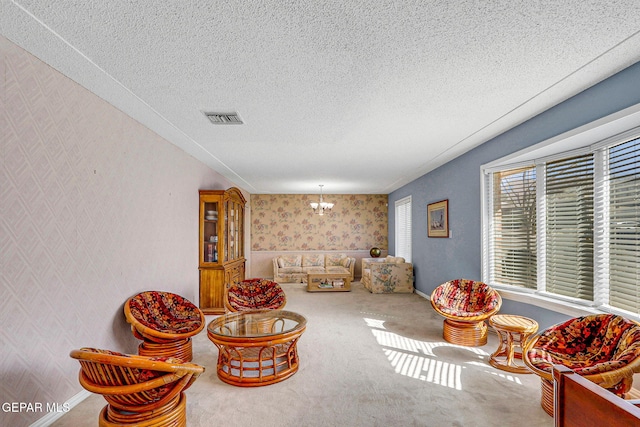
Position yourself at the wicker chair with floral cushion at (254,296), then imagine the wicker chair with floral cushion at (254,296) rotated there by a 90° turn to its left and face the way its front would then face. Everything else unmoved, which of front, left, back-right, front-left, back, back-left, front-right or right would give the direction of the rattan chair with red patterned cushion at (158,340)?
back-right

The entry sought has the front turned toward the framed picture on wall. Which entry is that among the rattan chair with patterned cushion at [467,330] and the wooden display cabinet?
the wooden display cabinet

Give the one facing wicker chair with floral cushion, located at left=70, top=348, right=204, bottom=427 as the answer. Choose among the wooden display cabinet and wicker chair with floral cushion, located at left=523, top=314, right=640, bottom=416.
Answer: wicker chair with floral cushion, located at left=523, top=314, right=640, bottom=416

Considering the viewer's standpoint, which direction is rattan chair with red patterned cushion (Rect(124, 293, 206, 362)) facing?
facing the viewer and to the right of the viewer

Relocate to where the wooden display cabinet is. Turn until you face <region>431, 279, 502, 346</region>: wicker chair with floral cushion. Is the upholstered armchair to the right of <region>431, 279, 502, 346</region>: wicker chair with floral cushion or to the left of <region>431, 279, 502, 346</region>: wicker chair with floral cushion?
left

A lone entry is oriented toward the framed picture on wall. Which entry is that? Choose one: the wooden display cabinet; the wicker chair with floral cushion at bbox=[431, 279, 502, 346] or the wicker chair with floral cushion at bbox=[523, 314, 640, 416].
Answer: the wooden display cabinet

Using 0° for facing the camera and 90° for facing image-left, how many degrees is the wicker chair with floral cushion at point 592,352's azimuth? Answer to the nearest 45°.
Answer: approximately 45°

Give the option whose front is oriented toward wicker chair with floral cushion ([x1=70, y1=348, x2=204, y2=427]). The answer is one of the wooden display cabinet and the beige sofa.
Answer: the beige sofa

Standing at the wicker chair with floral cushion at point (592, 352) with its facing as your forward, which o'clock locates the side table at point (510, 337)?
The side table is roughly at 3 o'clock from the wicker chair with floral cushion.

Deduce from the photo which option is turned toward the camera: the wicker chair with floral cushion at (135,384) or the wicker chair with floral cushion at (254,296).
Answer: the wicker chair with floral cushion at (254,296)

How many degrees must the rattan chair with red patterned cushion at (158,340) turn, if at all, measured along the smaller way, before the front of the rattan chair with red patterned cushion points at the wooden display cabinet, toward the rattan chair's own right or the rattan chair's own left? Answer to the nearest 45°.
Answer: approximately 135° to the rattan chair's own left

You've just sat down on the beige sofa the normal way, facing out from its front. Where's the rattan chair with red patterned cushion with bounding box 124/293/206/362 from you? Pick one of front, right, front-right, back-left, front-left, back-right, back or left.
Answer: front

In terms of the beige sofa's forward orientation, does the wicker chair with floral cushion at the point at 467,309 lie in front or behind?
in front

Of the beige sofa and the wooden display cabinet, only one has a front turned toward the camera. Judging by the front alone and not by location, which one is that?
the beige sofa

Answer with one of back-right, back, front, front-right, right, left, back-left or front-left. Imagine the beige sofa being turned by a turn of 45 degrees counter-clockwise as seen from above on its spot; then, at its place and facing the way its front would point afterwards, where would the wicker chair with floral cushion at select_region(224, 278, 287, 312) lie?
front-right

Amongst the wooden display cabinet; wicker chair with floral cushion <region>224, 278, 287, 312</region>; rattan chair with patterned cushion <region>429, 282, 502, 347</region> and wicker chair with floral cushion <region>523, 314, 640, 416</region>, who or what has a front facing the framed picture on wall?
the wooden display cabinet

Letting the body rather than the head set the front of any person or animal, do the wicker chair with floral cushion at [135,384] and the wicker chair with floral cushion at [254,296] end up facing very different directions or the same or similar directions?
very different directions

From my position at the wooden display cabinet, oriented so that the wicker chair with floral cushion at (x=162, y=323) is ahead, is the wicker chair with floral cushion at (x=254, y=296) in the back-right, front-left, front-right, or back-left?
front-left

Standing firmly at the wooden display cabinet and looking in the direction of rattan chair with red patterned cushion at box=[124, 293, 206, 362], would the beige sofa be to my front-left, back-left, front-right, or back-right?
back-left

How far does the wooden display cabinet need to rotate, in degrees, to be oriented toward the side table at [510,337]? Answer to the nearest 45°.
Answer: approximately 45° to its right
